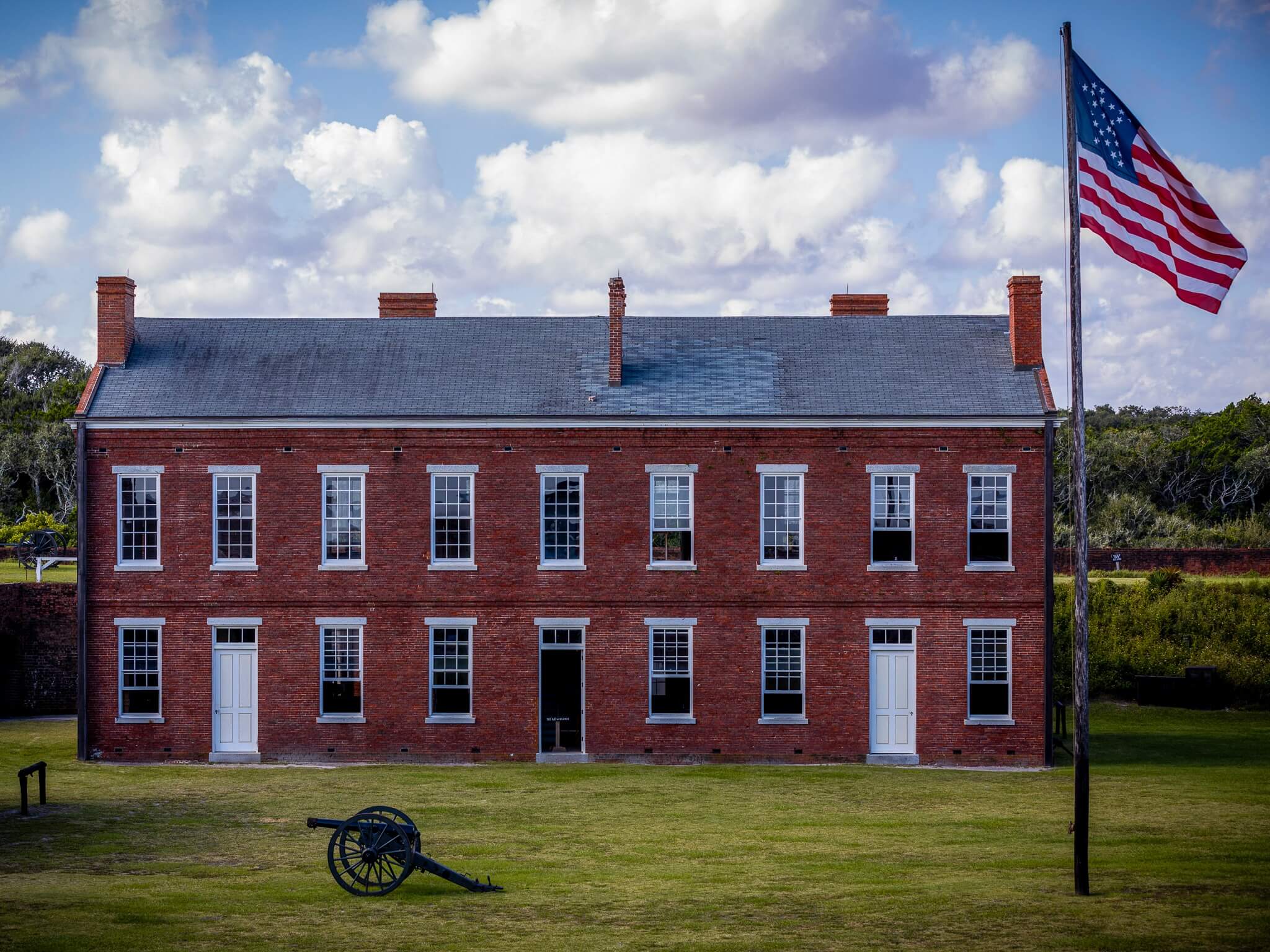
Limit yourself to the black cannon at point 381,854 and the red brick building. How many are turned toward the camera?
1

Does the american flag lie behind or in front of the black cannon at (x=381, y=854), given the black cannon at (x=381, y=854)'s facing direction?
behind

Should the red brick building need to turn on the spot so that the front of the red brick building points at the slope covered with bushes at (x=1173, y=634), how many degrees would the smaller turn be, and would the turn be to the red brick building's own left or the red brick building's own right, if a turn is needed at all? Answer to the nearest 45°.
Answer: approximately 135° to the red brick building's own left

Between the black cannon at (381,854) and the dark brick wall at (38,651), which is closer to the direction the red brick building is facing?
the black cannon

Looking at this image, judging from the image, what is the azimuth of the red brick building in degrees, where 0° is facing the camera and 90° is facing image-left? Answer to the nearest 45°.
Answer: approximately 0°

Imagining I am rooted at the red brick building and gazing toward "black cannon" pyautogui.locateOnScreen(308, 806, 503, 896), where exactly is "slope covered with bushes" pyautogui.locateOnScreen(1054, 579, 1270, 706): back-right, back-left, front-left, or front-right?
back-left

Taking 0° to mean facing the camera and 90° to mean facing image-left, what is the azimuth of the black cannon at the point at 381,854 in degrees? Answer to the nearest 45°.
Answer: approximately 90°

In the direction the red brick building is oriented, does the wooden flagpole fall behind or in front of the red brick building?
in front

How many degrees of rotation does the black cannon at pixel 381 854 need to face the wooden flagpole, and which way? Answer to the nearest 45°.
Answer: approximately 180°

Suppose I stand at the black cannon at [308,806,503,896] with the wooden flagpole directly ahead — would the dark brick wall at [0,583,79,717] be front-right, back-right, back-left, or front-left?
back-left

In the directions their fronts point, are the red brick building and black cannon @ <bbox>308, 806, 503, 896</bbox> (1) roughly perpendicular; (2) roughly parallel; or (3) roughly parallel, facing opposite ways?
roughly perpendicular

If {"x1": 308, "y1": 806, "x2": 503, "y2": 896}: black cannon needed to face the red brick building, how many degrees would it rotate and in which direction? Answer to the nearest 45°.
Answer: approximately 90° to its right
